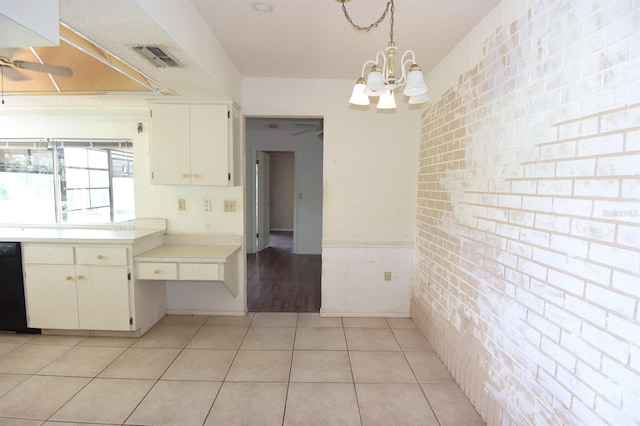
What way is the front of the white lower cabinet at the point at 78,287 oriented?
toward the camera

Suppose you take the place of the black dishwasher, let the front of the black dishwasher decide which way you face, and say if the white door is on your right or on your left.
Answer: on your left

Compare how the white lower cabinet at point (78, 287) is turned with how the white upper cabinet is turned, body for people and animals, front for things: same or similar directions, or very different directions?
same or similar directions

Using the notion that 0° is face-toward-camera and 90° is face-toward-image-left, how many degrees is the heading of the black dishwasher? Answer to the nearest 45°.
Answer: approximately 0°

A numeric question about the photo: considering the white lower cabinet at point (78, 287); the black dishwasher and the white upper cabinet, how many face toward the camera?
3

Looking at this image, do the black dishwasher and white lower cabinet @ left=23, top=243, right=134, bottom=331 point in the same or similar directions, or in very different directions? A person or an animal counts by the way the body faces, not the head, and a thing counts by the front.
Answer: same or similar directions

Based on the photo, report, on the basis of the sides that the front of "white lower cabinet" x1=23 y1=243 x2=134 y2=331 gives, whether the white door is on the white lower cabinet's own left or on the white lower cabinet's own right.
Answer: on the white lower cabinet's own left

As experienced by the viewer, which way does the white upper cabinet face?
facing the viewer

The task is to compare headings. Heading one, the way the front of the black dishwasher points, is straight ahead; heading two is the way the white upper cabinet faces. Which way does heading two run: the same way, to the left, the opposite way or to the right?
the same way
